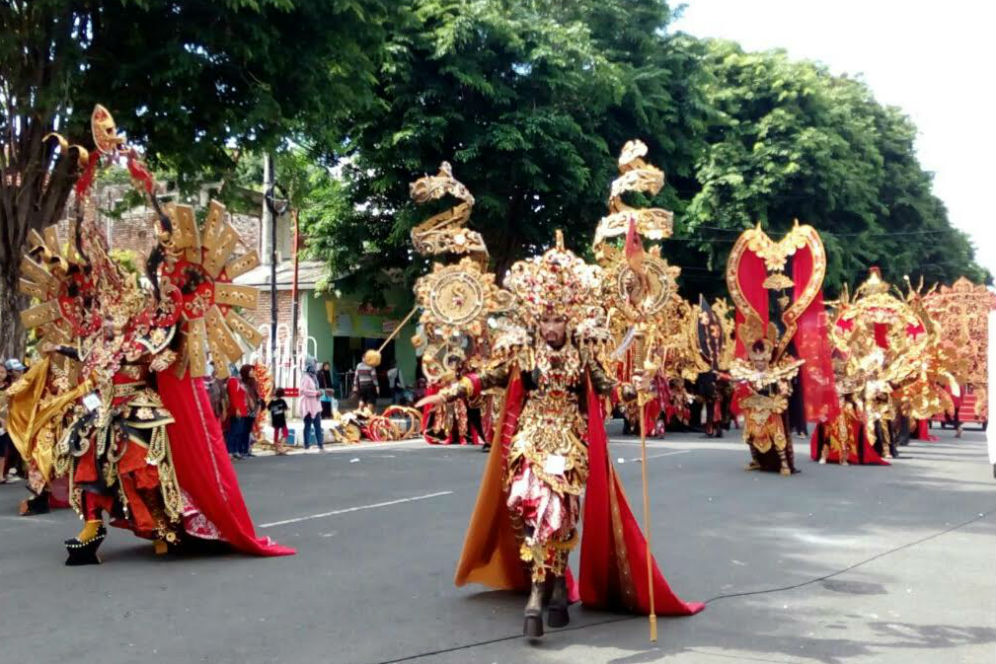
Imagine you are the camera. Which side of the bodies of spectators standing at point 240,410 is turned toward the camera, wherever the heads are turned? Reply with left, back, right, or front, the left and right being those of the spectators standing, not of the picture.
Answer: right

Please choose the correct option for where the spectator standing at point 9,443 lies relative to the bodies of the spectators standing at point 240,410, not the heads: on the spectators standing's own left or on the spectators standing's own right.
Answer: on the spectators standing's own right

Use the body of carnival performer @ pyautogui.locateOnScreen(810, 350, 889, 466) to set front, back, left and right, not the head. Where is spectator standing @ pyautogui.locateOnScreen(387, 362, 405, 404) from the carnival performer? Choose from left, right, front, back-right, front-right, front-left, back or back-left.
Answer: back-right

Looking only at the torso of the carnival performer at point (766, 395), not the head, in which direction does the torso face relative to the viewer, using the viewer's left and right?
facing the viewer

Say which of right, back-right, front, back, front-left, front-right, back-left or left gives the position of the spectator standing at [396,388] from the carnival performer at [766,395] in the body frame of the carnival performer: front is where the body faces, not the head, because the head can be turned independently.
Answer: back-right

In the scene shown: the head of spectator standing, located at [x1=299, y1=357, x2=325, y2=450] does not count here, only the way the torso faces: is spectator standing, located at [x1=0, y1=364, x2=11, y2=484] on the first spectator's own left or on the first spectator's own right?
on the first spectator's own right

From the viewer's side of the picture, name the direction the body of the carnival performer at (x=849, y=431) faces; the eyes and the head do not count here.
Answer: toward the camera

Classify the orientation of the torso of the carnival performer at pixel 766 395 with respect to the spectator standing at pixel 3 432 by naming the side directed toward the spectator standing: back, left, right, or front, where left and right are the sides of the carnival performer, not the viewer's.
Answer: right
